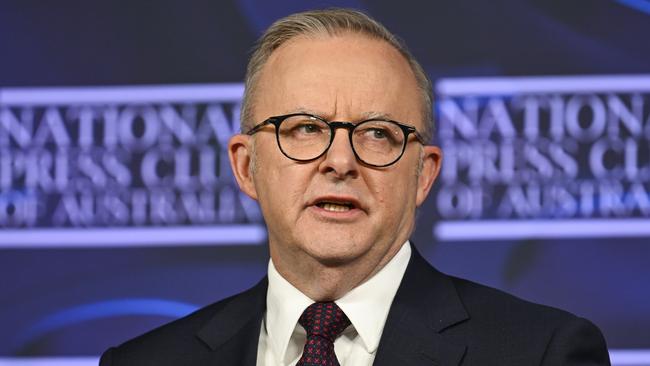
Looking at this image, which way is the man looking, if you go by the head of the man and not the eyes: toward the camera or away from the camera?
toward the camera

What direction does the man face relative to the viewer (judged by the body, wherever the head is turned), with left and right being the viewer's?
facing the viewer
